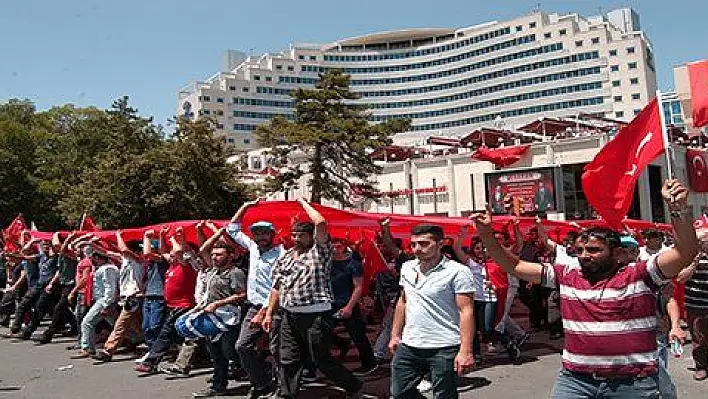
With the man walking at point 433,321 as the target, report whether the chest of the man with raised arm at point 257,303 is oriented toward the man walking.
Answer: no

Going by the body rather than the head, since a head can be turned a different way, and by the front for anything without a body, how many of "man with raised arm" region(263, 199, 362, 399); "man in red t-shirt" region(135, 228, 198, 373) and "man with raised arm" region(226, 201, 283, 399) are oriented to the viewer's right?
0

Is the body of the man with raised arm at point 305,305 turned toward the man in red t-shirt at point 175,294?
no

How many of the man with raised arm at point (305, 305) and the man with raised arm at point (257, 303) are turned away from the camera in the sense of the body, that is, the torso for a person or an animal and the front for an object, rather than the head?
0

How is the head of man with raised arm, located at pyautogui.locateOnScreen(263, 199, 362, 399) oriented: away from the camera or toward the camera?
toward the camera

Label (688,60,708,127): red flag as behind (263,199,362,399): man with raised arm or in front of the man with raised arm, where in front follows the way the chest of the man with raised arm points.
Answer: behind

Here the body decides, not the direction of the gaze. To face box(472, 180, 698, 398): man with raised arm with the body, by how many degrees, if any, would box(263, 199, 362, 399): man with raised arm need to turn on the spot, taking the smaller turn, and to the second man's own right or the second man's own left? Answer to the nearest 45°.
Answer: approximately 90° to the second man's own left

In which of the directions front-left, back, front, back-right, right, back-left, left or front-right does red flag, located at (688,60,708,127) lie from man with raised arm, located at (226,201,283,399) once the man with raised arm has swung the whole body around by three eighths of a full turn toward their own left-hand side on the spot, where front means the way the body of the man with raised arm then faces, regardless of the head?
front

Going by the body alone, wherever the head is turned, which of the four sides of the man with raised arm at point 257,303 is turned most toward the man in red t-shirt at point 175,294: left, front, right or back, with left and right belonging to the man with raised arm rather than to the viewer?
right

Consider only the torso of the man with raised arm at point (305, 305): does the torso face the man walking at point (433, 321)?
no

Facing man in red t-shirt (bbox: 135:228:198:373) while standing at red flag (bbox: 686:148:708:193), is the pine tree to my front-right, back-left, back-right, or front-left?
front-right

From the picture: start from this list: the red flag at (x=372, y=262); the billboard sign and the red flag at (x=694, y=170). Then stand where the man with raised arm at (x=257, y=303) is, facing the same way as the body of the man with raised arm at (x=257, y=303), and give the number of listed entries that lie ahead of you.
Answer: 0
